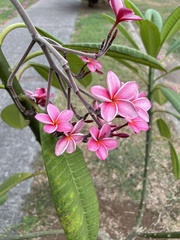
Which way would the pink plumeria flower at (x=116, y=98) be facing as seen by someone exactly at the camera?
facing the viewer

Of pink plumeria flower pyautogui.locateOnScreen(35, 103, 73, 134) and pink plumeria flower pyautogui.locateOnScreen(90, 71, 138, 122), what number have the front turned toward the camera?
2

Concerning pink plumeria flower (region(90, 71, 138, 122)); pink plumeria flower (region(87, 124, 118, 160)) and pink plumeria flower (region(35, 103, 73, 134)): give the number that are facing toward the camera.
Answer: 3

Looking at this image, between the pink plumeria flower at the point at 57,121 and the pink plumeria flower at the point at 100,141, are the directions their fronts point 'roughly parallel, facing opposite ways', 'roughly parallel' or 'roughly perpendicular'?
roughly parallel

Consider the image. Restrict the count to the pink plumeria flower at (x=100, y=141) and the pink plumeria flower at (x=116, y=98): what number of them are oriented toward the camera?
2

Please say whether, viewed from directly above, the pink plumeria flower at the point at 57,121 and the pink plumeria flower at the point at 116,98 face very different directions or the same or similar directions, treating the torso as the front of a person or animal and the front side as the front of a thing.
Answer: same or similar directions

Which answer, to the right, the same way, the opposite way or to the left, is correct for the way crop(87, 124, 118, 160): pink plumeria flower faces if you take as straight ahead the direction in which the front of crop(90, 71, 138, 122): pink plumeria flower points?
the same way
